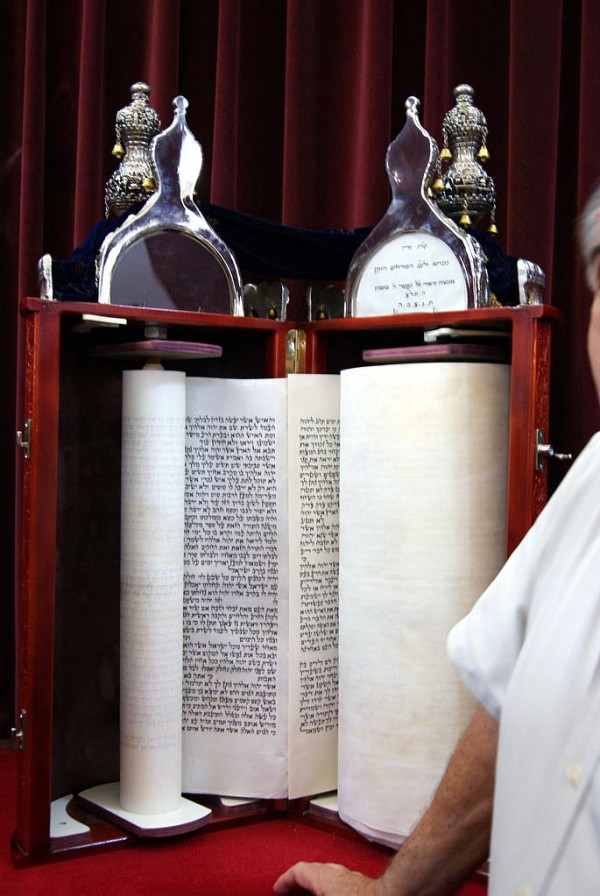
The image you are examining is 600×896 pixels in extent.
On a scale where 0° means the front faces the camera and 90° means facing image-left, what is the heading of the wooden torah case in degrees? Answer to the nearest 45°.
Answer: approximately 0°
